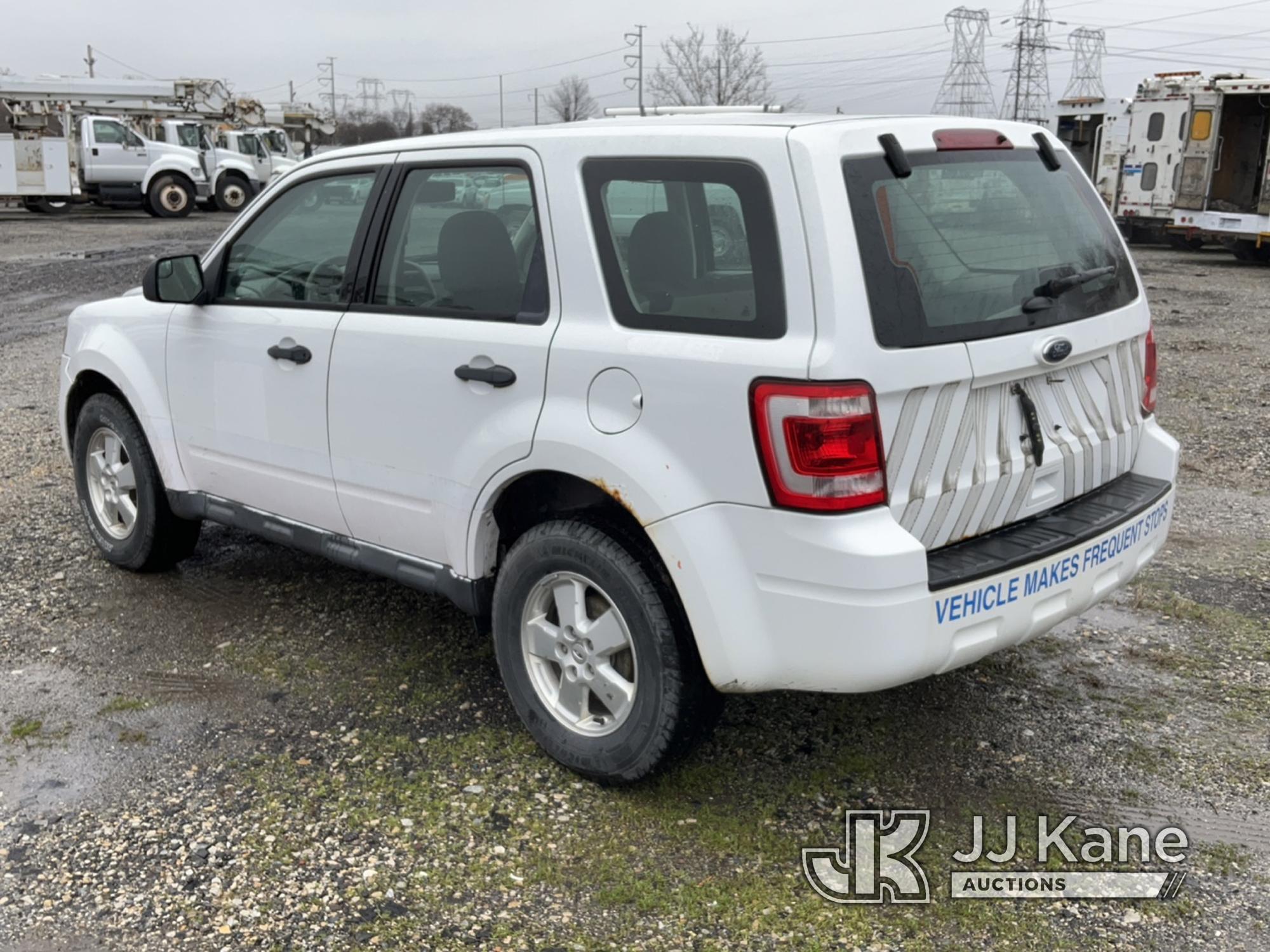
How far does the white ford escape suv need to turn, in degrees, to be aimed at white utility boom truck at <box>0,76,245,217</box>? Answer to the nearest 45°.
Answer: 0° — it already faces it

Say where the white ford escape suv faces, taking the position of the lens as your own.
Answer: facing away from the viewer and to the left of the viewer

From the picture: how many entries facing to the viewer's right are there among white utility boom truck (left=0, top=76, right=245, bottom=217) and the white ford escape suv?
1

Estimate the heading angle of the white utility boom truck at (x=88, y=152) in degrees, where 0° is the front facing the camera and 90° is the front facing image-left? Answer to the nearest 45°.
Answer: approximately 270°

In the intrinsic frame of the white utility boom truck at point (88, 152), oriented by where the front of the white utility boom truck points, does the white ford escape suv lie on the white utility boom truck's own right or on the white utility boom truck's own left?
on the white utility boom truck's own right
